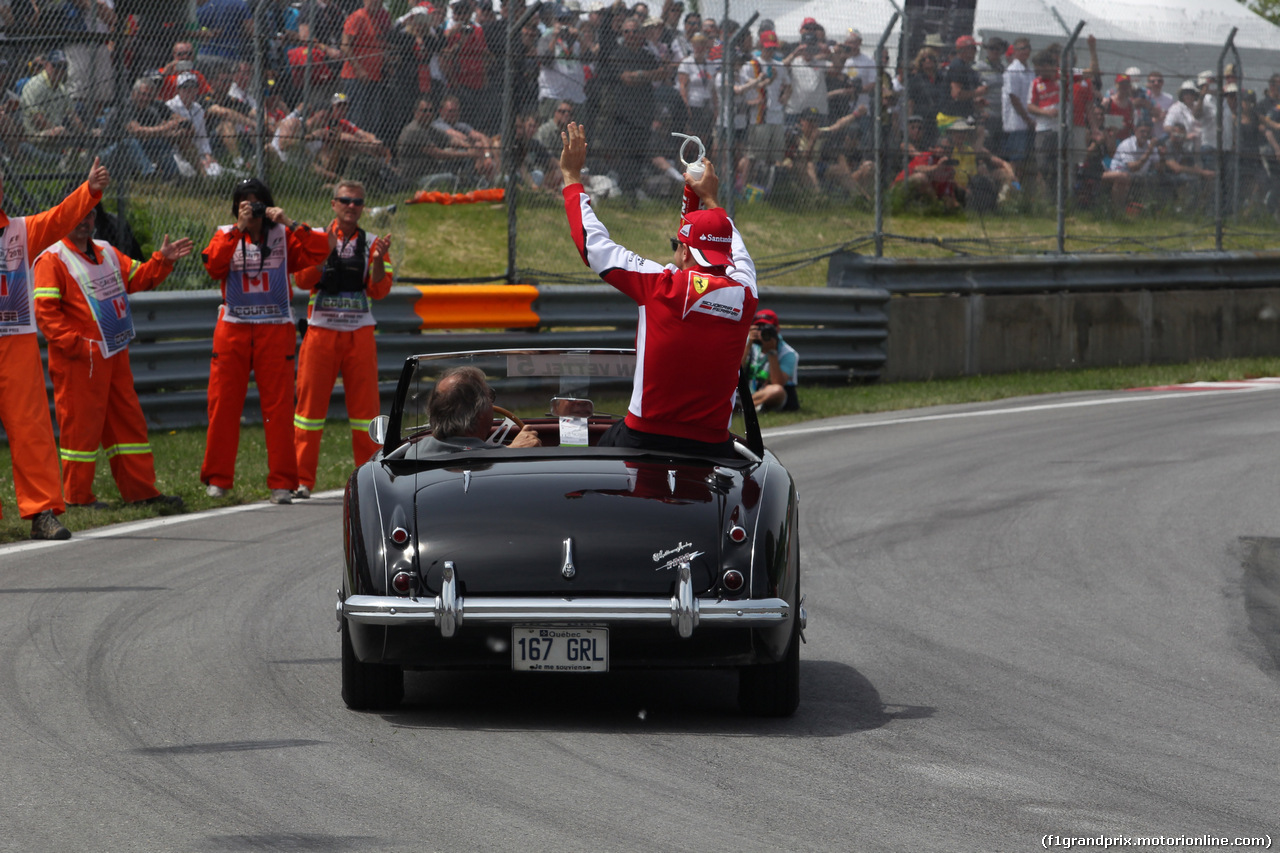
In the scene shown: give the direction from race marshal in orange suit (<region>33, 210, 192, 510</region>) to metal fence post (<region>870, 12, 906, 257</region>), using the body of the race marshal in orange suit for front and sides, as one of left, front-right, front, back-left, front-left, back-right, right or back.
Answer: left

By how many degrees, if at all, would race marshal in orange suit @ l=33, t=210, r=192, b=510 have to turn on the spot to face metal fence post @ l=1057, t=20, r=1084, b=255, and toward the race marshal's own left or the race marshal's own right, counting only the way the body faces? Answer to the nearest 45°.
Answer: approximately 90° to the race marshal's own left

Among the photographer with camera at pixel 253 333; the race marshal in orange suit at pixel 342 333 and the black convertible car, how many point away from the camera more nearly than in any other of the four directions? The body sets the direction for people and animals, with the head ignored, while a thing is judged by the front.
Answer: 1

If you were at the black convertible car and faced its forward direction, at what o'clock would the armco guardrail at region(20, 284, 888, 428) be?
The armco guardrail is roughly at 12 o'clock from the black convertible car.

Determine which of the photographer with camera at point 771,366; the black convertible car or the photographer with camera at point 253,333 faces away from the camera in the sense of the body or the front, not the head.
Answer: the black convertible car

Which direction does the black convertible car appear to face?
away from the camera

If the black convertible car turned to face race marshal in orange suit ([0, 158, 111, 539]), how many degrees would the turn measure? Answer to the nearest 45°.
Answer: approximately 45° to its left

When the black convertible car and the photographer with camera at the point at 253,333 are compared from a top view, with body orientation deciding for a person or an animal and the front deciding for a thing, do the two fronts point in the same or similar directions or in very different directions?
very different directions

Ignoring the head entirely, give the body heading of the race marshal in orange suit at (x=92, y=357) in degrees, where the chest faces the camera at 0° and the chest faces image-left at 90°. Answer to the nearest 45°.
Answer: approximately 315°

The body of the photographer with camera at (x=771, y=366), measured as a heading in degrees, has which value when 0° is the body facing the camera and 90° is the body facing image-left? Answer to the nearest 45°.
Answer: approximately 0°

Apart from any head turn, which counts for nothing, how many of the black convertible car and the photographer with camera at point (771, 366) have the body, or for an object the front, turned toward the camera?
1

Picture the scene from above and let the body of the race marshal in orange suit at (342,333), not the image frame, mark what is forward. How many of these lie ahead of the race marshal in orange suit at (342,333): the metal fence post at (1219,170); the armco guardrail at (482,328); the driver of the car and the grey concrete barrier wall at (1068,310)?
1
